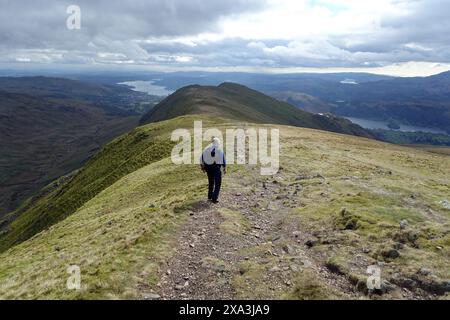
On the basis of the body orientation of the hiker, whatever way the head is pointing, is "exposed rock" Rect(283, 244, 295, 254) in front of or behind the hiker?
behind

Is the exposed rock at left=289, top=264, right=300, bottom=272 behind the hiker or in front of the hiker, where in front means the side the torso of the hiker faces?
behind

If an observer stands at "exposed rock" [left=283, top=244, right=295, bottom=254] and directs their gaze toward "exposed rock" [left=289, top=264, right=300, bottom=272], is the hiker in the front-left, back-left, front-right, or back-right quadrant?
back-right

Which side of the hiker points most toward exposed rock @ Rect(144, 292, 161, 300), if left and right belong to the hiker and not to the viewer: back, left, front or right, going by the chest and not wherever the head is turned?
back

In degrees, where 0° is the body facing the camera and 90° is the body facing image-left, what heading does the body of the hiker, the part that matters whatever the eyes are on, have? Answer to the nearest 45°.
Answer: approximately 180°

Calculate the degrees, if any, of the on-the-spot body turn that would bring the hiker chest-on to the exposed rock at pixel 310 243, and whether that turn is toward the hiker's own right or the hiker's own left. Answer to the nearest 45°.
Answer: approximately 135° to the hiker's own right
